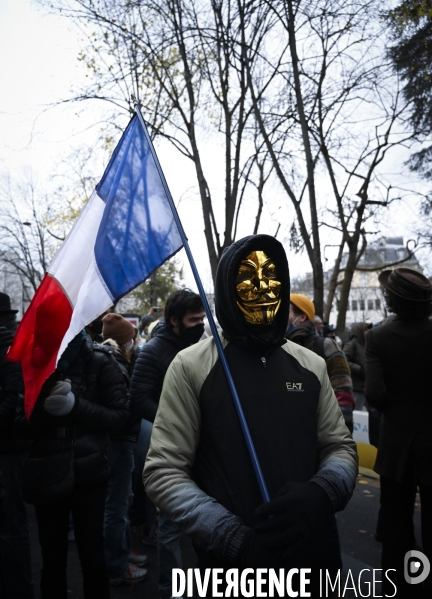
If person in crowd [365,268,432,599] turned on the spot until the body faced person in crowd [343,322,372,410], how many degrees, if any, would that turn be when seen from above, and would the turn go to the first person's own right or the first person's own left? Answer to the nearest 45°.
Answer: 0° — they already face them

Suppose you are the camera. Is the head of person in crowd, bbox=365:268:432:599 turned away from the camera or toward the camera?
away from the camera

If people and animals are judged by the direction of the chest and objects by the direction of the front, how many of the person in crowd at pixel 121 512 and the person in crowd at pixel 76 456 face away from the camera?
0

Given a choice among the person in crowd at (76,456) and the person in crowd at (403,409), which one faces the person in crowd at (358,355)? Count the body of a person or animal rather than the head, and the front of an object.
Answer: the person in crowd at (403,409)

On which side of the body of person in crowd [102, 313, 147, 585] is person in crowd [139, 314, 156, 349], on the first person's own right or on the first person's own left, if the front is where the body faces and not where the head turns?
on the first person's own left

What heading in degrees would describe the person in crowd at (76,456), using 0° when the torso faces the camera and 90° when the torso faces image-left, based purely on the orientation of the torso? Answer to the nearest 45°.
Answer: approximately 45°

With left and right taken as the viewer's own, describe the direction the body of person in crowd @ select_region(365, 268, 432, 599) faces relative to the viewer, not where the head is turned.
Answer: facing away from the viewer

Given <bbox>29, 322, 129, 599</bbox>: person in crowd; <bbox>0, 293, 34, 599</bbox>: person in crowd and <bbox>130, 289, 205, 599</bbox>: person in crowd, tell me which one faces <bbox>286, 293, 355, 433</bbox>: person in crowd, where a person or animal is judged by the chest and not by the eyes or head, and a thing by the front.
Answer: <bbox>130, 289, 205, 599</bbox>: person in crowd

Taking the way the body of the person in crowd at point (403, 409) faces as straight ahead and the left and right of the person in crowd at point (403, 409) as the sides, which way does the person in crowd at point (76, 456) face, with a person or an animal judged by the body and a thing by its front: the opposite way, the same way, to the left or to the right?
the opposite way

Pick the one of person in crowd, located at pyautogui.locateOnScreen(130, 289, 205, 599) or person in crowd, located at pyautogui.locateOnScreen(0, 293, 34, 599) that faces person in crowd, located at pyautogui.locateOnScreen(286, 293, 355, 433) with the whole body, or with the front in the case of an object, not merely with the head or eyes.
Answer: person in crowd, located at pyautogui.locateOnScreen(130, 289, 205, 599)

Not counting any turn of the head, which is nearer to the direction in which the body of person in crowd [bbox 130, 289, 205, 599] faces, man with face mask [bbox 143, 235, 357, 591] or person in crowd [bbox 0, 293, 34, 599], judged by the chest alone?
the man with face mask
